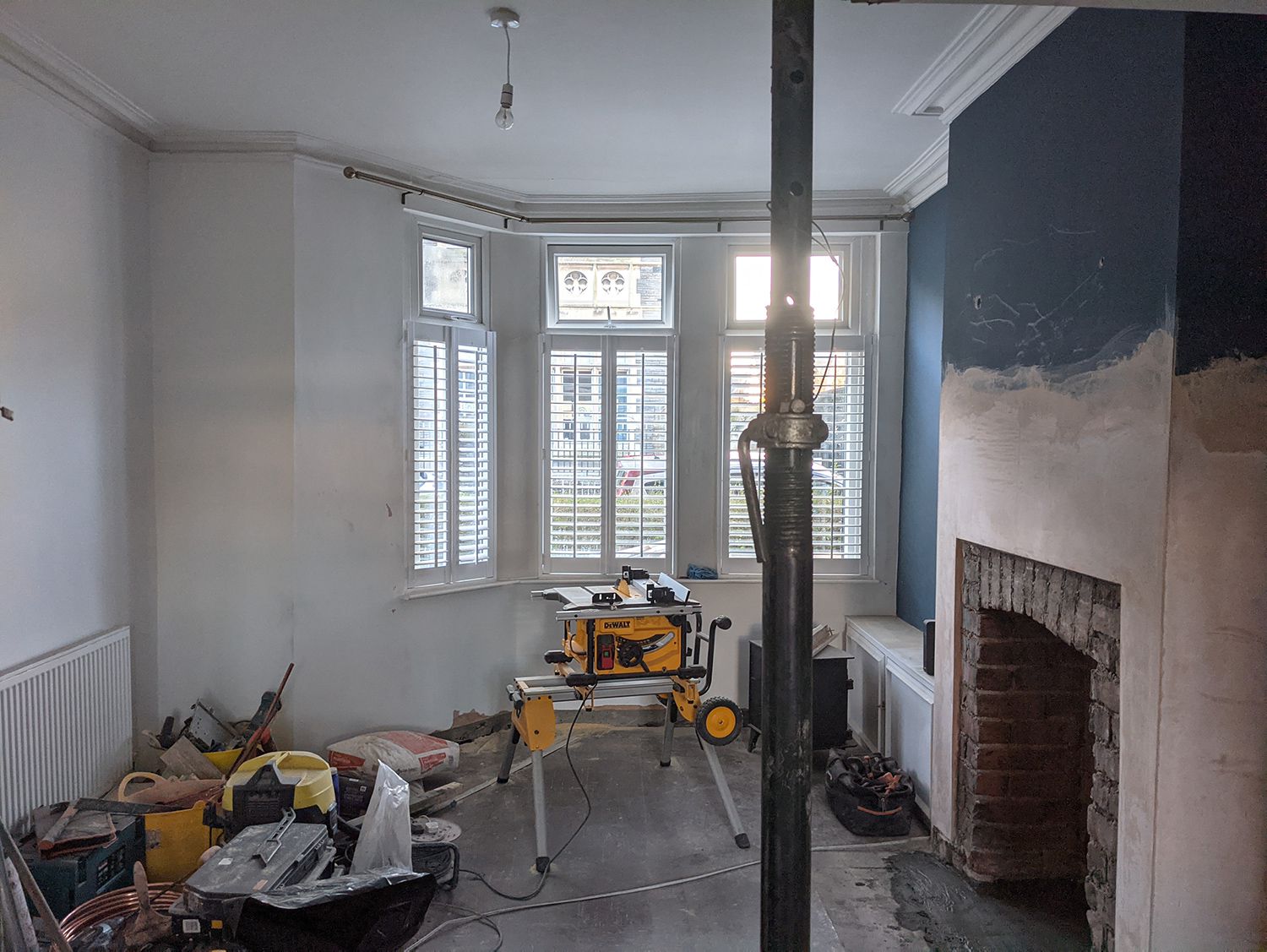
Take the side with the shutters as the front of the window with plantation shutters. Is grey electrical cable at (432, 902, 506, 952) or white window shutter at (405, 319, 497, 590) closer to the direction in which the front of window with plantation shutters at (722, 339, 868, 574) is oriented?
the grey electrical cable

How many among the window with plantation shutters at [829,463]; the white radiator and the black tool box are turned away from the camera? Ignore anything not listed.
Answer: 0

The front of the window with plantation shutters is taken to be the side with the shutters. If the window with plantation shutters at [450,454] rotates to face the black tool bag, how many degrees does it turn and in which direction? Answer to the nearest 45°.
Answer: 0° — it already faces it

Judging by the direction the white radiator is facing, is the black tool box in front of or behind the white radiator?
in front

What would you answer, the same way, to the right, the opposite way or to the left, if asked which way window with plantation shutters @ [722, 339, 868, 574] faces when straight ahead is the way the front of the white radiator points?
to the right

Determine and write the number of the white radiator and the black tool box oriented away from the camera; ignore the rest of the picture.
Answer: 0

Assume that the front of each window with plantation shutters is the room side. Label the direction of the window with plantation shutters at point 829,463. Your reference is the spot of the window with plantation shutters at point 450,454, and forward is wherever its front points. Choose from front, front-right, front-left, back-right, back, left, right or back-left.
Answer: front-left

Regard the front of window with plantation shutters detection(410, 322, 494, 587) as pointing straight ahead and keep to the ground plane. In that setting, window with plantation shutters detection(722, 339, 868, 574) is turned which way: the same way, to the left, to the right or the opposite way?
to the right

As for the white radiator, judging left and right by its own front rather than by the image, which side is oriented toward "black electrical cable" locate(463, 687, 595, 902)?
front

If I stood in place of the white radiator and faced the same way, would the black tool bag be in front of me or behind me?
in front

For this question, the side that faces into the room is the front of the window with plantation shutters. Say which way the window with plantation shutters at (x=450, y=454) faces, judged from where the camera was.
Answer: facing the viewer and to the right of the viewer

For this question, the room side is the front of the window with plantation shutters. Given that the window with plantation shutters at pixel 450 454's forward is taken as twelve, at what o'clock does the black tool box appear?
The black tool box is roughly at 2 o'clock from the window with plantation shutters.

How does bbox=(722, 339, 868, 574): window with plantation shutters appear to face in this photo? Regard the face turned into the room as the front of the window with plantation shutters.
toward the camera
